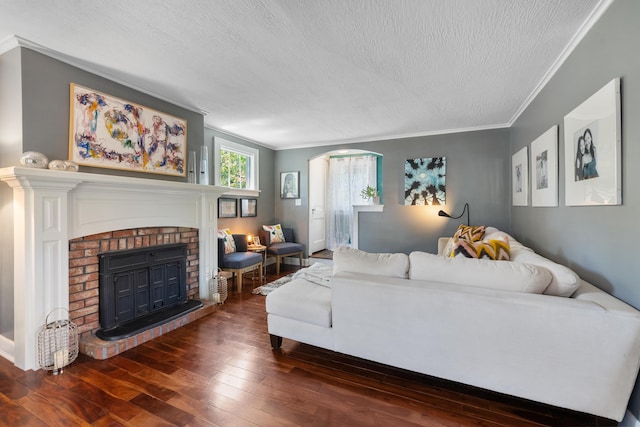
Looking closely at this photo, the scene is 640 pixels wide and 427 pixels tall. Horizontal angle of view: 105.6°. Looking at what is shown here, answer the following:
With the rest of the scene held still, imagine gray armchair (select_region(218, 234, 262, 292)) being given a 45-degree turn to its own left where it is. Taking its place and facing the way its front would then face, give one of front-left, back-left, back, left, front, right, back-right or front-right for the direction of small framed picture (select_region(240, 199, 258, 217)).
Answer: left

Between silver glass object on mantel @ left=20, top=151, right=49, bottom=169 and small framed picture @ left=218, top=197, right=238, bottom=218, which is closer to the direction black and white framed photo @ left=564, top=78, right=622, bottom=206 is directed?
the silver glass object on mantel

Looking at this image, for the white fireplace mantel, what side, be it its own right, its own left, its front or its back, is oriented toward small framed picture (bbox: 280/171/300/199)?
left

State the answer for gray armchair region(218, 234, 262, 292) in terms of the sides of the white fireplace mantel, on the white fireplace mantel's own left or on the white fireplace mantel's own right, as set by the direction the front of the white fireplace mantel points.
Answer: on the white fireplace mantel's own left

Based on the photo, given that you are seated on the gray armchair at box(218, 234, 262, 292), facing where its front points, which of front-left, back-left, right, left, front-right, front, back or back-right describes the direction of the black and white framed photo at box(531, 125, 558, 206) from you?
front

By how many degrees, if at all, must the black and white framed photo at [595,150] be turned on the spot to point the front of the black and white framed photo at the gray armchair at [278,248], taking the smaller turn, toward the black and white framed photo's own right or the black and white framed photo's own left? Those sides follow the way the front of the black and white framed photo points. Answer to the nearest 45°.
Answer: approximately 45° to the black and white framed photo's own right

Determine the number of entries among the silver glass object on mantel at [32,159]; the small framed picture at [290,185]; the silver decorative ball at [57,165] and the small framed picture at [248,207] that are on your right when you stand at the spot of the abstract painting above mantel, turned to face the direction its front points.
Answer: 2

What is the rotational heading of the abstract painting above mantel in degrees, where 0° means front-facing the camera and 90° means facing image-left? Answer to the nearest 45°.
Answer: approximately 315°

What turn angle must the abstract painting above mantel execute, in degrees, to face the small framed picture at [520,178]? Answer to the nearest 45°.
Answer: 0° — it already faces it

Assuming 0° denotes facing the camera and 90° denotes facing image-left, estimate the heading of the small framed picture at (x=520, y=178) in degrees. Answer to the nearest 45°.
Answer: approximately 90°
